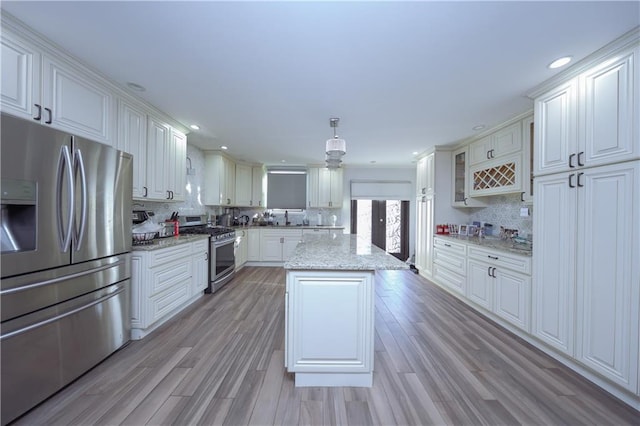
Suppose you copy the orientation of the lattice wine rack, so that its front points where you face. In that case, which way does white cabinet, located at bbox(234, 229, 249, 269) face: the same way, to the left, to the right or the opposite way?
the opposite way

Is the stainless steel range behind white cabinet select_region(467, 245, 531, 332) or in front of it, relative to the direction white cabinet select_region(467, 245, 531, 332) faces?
in front

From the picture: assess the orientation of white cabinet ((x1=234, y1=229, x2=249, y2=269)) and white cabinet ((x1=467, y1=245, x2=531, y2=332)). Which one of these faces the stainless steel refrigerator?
white cabinet ((x1=467, y1=245, x2=531, y2=332))

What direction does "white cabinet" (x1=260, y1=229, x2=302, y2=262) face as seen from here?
toward the camera

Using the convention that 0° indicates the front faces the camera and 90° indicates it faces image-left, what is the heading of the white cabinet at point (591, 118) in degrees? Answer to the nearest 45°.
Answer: approximately 45°

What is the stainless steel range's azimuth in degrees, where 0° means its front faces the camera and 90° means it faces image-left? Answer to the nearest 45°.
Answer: approximately 315°

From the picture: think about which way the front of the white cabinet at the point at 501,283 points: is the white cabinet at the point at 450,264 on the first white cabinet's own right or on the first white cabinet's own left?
on the first white cabinet's own right

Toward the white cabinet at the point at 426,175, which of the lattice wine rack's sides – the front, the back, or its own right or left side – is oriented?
right

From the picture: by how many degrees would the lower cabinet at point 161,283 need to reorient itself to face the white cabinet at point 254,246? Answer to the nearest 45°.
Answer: approximately 90° to its left

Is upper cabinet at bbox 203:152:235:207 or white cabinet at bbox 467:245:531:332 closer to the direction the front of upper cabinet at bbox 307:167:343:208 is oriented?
the white cabinet

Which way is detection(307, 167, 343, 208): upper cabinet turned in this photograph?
toward the camera

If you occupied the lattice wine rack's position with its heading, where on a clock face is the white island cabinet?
The white island cabinet is roughly at 11 o'clock from the lattice wine rack.

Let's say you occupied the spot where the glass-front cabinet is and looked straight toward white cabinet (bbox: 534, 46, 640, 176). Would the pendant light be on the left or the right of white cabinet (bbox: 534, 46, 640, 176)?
right

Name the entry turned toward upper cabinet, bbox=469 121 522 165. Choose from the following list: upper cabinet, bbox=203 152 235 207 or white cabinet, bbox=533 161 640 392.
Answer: upper cabinet, bbox=203 152 235 207

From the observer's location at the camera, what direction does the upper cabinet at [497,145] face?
facing the viewer and to the left of the viewer

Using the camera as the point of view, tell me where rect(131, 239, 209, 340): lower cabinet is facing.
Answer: facing the viewer and to the right of the viewer

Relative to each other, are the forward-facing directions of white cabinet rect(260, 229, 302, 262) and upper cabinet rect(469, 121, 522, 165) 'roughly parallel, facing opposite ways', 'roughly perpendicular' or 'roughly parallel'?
roughly perpendicular

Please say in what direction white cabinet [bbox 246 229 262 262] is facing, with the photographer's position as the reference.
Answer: facing the viewer

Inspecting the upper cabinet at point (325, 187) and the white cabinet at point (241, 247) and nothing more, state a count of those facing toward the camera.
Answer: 1
